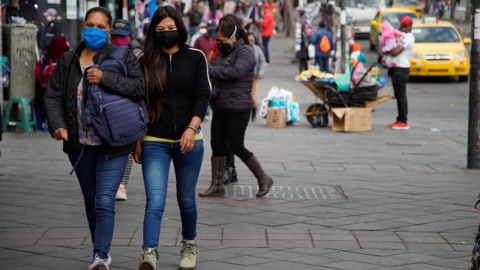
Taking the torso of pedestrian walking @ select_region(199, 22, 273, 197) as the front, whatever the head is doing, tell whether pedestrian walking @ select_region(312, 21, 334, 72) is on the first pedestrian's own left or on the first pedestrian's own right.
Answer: on the first pedestrian's own right

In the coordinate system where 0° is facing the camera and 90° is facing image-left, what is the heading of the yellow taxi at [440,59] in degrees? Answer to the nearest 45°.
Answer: approximately 0°

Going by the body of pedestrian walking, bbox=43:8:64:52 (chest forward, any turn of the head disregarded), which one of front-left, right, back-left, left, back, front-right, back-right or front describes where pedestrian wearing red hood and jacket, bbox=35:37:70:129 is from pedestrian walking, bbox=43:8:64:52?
front-left

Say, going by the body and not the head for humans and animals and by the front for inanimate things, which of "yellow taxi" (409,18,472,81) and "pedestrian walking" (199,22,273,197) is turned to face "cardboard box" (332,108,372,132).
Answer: the yellow taxi

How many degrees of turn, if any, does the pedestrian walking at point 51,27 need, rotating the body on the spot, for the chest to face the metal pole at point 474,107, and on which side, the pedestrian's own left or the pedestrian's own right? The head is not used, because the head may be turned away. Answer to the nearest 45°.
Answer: approximately 90° to the pedestrian's own left

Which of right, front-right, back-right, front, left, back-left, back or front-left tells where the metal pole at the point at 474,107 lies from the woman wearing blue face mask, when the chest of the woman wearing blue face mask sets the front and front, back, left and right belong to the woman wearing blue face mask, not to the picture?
back-left

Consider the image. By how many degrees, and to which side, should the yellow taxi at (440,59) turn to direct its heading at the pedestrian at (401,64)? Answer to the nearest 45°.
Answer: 0° — it already faces them

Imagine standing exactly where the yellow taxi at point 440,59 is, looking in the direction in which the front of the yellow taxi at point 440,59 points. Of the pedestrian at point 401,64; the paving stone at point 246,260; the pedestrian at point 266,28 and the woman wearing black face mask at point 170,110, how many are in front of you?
3

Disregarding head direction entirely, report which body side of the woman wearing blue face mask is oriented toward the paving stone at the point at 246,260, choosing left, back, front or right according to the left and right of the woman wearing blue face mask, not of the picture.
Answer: left

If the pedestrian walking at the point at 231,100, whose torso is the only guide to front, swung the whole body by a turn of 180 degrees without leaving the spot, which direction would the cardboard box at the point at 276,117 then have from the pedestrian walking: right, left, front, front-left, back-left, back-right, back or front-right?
left
